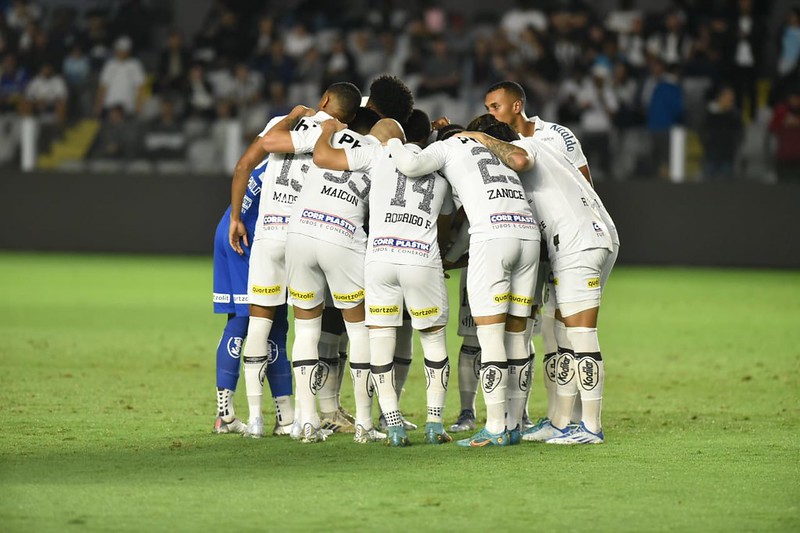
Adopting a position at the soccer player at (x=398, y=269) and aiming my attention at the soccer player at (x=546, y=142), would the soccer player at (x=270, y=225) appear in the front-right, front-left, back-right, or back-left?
back-left

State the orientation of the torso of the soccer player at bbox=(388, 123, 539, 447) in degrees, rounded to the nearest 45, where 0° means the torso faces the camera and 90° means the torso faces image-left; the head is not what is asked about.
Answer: approximately 135°

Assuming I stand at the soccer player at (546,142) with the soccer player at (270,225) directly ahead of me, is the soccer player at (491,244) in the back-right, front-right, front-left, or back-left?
front-left

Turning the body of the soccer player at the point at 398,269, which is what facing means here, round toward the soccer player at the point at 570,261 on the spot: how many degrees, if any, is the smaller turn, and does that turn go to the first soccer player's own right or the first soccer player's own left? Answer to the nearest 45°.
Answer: approximately 90° to the first soccer player's own right

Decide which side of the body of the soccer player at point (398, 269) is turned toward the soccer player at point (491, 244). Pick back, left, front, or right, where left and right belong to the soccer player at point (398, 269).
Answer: right

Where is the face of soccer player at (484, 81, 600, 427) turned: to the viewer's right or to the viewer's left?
to the viewer's left

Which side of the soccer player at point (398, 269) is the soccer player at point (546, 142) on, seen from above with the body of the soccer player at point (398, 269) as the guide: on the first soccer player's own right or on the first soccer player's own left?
on the first soccer player's own right

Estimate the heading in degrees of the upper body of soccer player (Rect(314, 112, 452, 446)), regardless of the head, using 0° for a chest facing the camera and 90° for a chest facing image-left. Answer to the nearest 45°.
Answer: approximately 180°
